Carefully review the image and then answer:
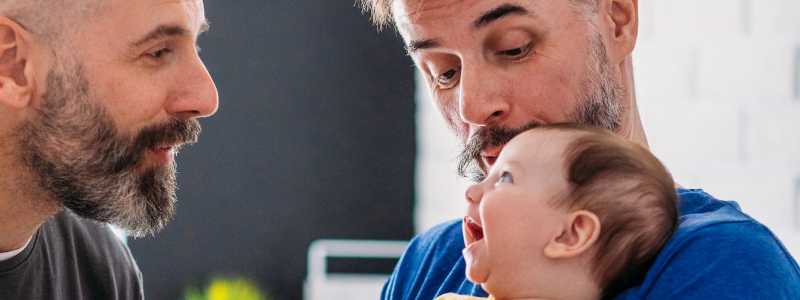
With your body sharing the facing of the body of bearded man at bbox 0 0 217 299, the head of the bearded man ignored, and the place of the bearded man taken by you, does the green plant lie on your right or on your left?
on your left

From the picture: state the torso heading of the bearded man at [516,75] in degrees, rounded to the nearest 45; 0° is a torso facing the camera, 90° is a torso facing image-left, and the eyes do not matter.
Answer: approximately 45°

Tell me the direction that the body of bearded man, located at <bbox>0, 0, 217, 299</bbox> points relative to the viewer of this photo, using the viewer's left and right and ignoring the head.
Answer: facing to the right of the viewer

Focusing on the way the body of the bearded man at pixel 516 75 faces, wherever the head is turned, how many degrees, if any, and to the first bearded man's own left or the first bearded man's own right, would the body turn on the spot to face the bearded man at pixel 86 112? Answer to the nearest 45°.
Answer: approximately 45° to the first bearded man's own right

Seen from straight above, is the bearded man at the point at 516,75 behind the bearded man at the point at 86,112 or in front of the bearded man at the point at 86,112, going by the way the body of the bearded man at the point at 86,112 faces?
in front

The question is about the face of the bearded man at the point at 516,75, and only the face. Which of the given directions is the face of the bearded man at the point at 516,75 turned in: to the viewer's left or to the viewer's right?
to the viewer's left

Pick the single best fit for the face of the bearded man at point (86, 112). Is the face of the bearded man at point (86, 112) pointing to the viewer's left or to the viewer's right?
to the viewer's right

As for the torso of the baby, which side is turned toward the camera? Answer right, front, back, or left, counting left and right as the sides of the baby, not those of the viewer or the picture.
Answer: left

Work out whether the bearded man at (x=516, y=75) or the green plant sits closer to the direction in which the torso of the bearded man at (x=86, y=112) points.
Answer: the bearded man

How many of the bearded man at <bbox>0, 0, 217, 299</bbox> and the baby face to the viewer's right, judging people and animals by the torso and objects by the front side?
1
